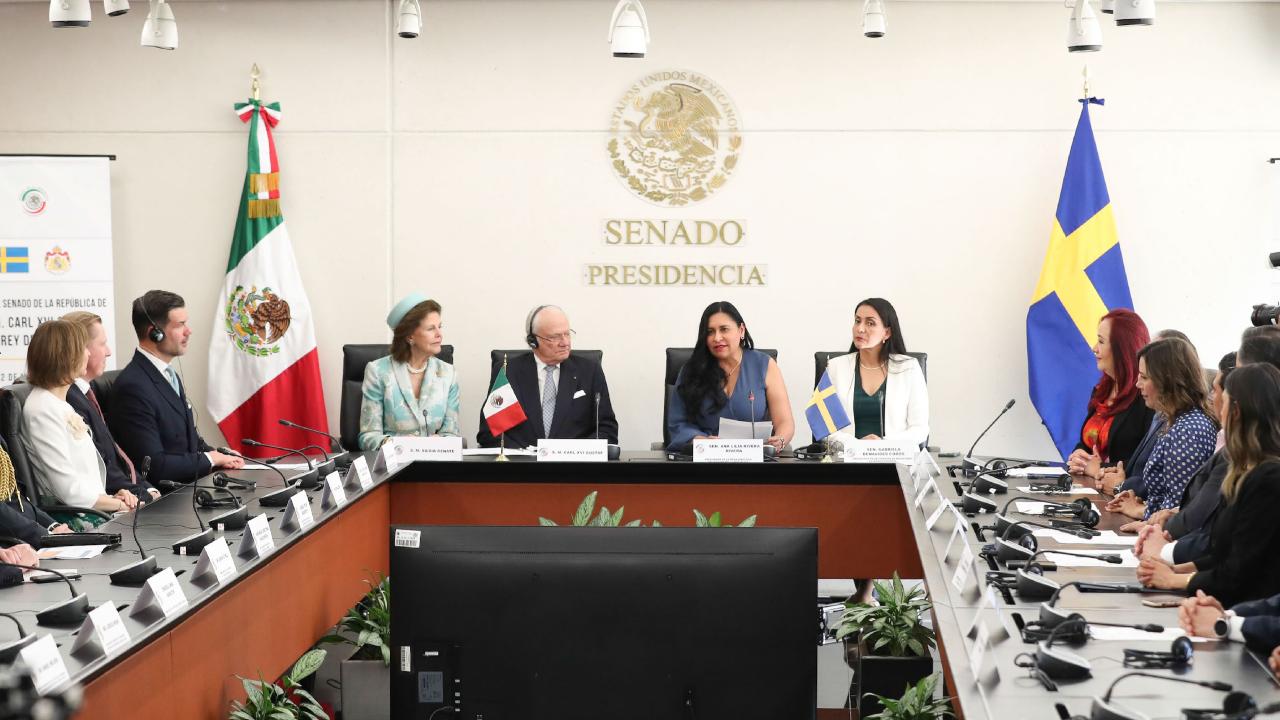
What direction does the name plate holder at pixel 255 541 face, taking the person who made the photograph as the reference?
facing the viewer and to the right of the viewer

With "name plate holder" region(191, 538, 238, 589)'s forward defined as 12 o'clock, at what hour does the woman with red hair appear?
The woman with red hair is roughly at 10 o'clock from the name plate holder.

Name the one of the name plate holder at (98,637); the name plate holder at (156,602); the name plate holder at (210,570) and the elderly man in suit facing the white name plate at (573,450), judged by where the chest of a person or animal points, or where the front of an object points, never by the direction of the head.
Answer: the elderly man in suit

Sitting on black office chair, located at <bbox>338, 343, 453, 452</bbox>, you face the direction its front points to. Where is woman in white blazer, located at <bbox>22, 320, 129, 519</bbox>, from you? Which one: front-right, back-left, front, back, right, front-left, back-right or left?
front-right

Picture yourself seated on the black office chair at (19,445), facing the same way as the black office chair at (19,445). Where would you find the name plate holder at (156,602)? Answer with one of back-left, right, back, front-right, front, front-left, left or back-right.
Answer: right

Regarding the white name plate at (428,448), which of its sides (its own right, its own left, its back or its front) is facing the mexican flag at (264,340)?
back

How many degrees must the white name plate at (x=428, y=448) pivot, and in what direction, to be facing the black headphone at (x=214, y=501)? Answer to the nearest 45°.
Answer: approximately 45° to its right

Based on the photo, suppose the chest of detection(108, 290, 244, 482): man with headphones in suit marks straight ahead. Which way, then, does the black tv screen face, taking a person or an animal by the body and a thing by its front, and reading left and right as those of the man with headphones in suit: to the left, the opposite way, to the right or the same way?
to the left

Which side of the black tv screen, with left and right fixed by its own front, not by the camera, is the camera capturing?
back

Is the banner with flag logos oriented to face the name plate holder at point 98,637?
yes

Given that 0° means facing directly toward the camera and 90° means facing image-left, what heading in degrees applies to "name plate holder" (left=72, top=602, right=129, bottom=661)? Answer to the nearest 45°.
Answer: approximately 315°

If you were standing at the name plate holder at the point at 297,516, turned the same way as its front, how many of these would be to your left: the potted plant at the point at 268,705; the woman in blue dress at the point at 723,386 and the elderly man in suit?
2

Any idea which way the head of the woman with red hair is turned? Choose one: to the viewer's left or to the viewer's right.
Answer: to the viewer's left
